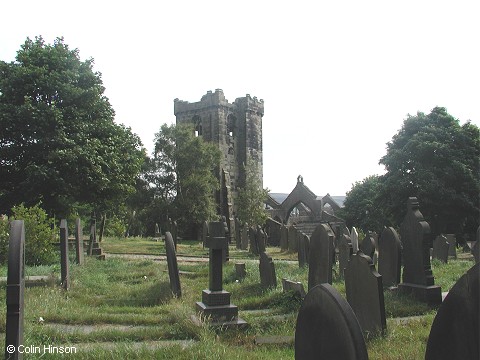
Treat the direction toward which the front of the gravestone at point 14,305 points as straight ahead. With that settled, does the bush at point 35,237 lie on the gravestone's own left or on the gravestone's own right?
on the gravestone's own left

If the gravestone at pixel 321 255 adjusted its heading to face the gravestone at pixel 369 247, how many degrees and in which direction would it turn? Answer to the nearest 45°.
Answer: approximately 45° to its left

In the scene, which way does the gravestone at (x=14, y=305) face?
to the viewer's right
